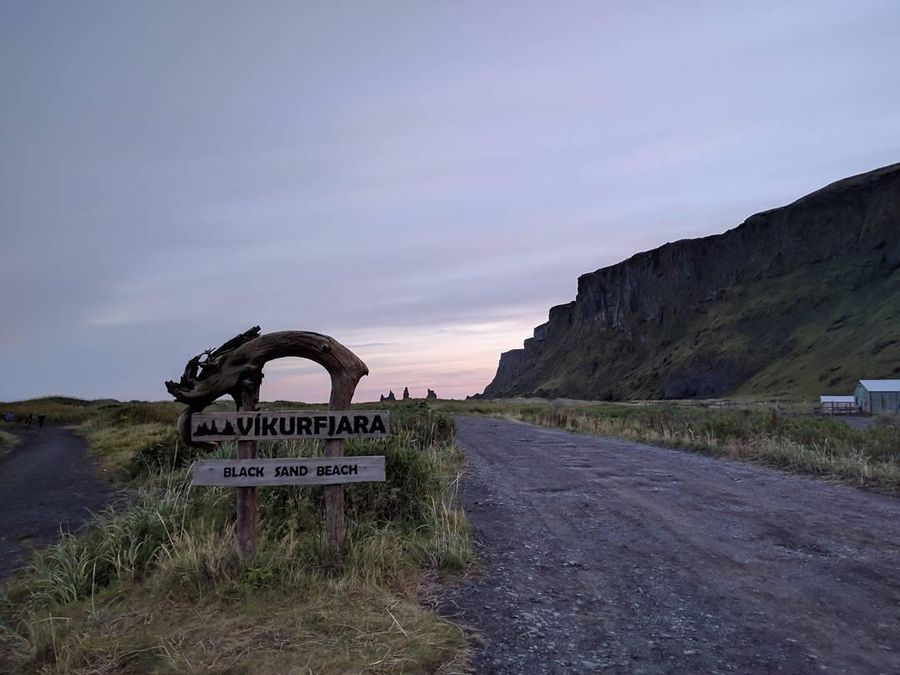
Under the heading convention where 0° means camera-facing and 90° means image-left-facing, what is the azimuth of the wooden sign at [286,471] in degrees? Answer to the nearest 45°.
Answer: approximately 0°
